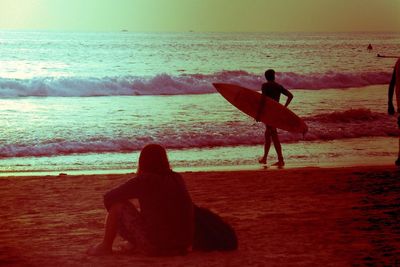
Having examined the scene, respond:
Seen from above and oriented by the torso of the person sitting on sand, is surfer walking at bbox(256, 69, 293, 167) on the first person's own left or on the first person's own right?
on the first person's own right

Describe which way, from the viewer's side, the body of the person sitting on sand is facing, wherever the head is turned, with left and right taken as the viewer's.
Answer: facing away from the viewer and to the left of the viewer
